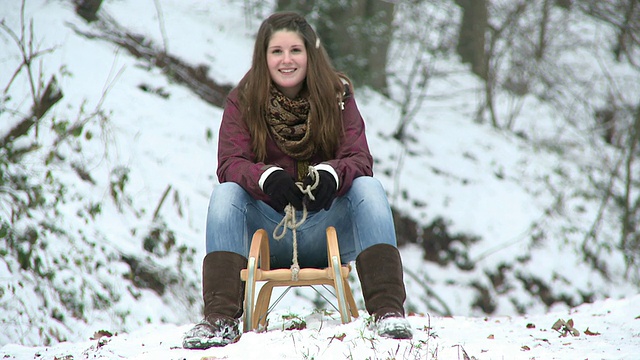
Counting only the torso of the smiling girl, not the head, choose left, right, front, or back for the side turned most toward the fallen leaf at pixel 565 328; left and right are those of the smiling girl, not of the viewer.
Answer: left

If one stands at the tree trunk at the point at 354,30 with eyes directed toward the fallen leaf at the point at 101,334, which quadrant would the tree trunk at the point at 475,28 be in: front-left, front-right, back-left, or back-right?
back-left

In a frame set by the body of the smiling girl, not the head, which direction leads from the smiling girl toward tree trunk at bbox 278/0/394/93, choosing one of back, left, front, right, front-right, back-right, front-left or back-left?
back

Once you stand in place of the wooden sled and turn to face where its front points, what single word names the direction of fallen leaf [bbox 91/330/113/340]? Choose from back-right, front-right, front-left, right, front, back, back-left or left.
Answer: back-right

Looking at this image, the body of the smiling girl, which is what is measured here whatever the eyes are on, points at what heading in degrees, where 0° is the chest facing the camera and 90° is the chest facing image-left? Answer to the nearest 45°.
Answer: approximately 0°

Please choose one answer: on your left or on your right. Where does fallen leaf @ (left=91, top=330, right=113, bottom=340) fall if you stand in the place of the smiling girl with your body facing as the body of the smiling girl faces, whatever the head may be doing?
on your right

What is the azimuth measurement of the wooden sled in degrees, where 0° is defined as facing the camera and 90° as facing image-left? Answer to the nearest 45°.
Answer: approximately 0°

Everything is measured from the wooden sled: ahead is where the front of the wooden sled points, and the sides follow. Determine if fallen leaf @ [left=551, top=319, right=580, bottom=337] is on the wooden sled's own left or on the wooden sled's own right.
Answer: on the wooden sled's own left

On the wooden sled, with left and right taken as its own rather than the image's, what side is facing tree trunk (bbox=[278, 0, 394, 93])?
back
